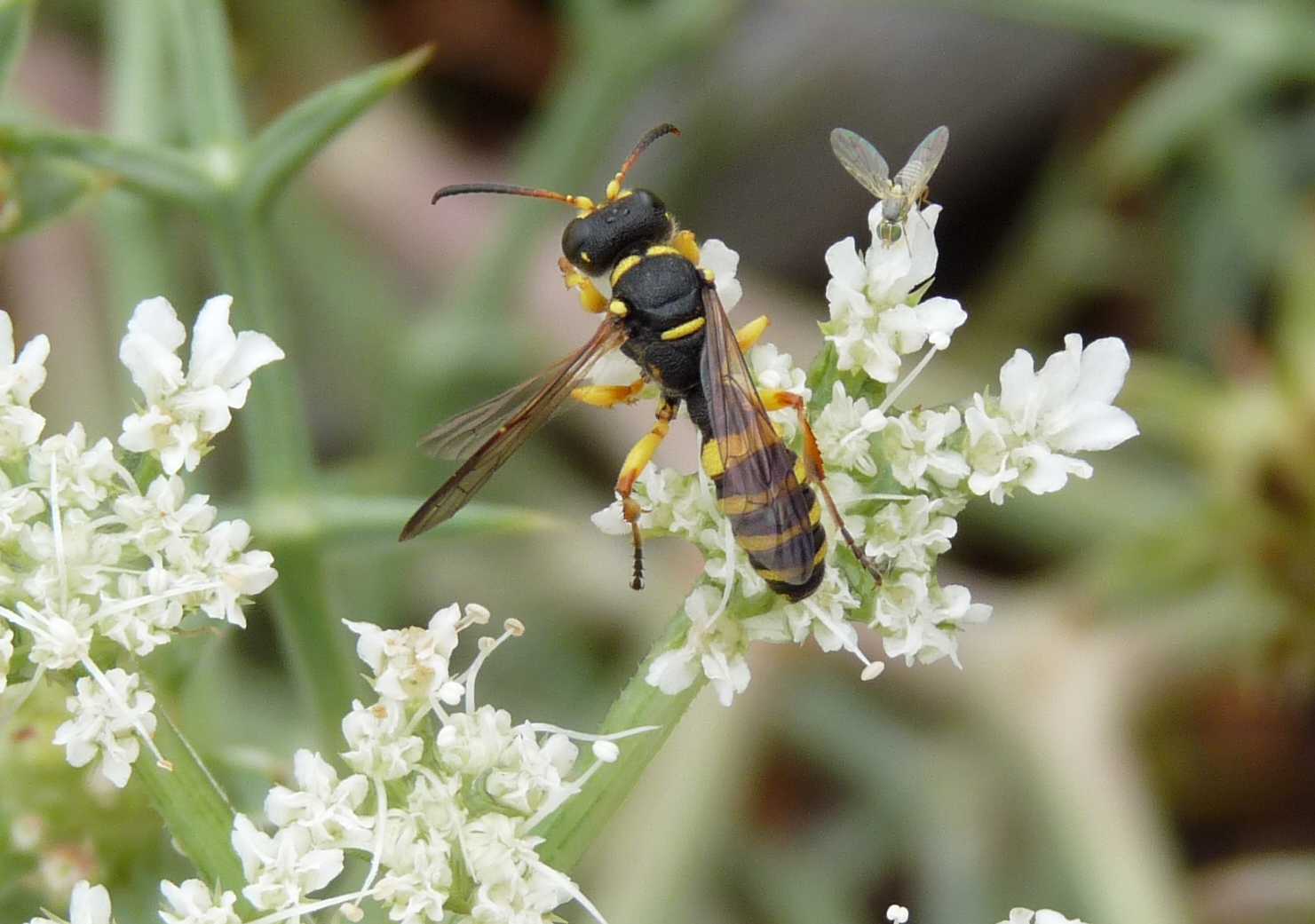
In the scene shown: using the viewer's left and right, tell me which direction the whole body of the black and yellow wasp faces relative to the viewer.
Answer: facing away from the viewer and to the left of the viewer

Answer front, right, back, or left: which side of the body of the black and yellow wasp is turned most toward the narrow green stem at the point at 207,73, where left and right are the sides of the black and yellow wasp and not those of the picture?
front

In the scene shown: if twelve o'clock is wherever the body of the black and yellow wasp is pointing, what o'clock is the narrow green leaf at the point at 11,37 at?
The narrow green leaf is roughly at 11 o'clock from the black and yellow wasp.
